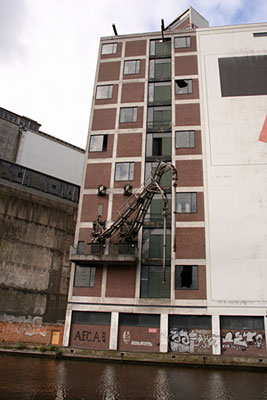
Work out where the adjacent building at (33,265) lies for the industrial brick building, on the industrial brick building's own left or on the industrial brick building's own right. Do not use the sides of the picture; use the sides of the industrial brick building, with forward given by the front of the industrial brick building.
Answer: on the industrial brick building's own right

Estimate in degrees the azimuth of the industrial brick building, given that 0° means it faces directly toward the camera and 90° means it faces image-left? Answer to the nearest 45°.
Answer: approximately 0°
